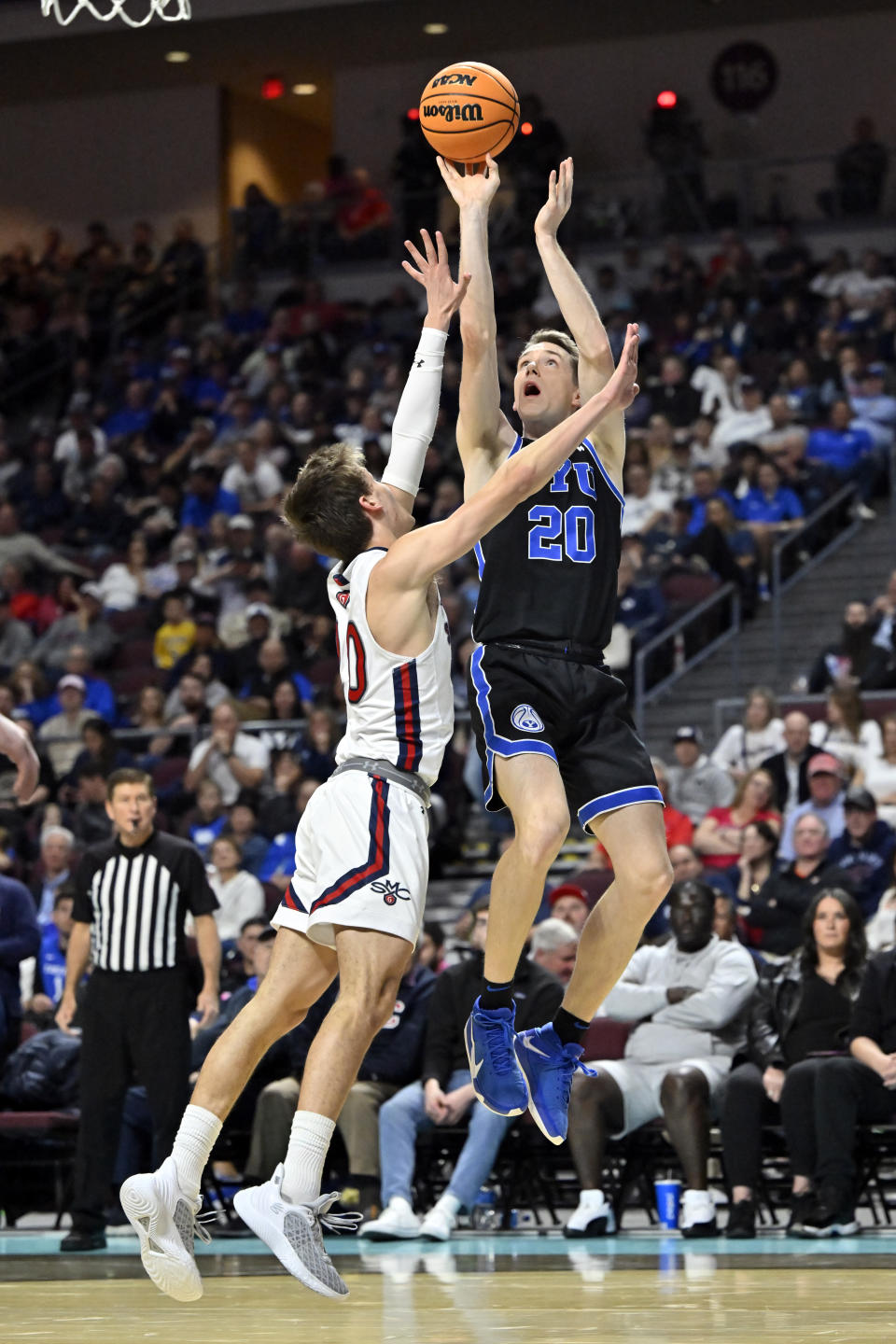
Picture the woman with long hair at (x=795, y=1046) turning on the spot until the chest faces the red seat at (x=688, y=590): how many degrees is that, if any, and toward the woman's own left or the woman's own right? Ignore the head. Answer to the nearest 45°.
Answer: approximately 180°

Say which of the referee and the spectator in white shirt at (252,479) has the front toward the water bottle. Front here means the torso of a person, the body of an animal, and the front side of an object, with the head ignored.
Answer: the spectator in white shirt

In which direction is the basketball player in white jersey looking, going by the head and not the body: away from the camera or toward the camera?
away from the camera

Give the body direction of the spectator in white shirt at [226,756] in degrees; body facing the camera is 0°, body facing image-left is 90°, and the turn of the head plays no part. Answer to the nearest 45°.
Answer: approximately 0°

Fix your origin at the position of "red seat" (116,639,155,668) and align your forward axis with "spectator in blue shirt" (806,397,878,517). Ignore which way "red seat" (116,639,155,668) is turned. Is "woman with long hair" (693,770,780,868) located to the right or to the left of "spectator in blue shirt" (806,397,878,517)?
right

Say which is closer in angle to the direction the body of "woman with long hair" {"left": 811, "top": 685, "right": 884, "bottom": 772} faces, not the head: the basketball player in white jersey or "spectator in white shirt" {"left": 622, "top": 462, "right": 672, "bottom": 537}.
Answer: the basketball player in white jersey

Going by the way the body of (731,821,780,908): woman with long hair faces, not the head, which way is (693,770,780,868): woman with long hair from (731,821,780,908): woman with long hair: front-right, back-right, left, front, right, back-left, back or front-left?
back-right

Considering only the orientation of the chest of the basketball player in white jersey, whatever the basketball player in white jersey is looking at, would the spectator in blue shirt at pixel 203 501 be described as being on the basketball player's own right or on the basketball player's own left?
on the basketball player's own left

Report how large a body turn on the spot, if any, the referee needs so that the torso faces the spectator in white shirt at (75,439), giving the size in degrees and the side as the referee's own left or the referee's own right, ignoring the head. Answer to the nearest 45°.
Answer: approximately 180°

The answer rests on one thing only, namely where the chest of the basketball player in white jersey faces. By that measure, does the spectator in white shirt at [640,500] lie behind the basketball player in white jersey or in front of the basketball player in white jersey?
in front
